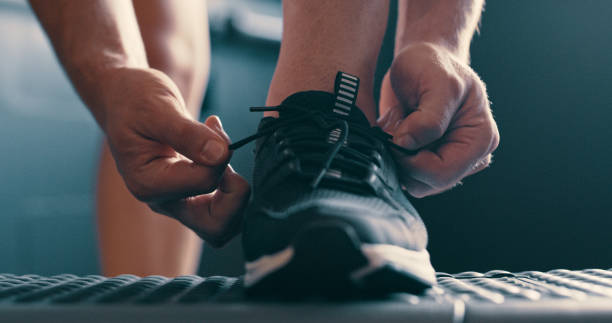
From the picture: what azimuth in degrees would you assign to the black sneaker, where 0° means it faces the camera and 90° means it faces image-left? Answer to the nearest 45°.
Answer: approximately 0°
